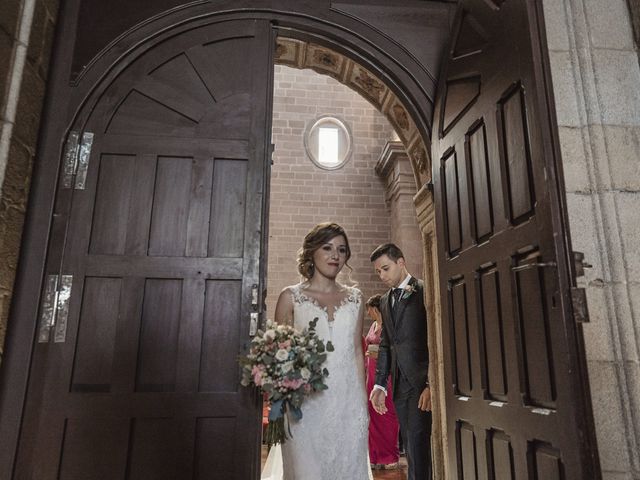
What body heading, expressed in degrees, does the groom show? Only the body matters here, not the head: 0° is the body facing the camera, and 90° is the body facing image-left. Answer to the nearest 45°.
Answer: approximately 45°

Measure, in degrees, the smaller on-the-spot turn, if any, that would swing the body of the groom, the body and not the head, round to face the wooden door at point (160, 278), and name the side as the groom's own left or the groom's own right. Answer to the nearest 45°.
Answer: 0° — they already face it

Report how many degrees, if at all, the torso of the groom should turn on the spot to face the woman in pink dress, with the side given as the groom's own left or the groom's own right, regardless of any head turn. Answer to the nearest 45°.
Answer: approximately 135° to the groom's own right

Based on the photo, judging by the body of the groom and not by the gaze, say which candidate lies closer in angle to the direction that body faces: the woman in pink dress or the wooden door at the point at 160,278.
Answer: the wooden door

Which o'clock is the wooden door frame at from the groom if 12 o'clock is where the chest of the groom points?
The wooden door frame is roughly at 12 o'clock from the groom.
